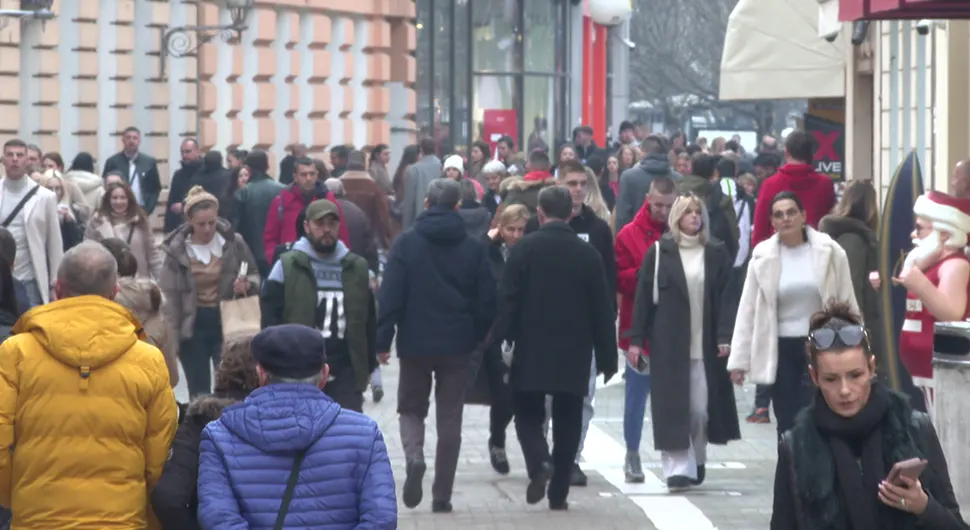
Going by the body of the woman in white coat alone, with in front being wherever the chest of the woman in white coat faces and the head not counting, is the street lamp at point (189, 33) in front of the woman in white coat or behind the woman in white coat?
behind

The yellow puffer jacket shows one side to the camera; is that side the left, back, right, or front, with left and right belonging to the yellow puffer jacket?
back

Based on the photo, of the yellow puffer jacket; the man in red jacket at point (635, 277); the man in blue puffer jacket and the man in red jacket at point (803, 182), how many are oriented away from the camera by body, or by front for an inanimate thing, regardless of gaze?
3

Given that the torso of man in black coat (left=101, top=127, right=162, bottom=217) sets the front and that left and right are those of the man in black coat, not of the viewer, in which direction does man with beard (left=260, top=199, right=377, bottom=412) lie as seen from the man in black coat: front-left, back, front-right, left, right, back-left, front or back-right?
front

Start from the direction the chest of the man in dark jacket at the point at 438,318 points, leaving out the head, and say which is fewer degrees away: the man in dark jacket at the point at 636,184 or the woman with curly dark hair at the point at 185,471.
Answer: the man in dark jacket

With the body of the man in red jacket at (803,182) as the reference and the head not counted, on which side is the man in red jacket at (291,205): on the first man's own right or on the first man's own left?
on the first man's own left

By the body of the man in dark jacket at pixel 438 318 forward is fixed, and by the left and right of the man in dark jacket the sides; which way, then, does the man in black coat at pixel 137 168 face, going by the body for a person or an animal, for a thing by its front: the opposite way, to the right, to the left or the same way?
the opposite way

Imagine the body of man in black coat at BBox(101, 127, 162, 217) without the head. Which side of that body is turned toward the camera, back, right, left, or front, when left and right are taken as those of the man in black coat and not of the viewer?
front

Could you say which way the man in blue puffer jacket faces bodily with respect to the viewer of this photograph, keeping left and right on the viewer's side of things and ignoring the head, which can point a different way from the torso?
facing away from the viewer

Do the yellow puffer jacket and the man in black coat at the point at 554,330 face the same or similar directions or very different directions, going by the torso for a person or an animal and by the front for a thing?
same or similar directions

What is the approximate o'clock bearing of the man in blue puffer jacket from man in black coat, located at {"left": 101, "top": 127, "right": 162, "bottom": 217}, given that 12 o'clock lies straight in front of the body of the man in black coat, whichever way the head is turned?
The man in blue puffer jacket is roughly at 12 o'clock from the man in black coat.

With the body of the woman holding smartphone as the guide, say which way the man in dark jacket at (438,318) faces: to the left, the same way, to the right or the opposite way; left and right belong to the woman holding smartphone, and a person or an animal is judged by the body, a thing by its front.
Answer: the opposite way

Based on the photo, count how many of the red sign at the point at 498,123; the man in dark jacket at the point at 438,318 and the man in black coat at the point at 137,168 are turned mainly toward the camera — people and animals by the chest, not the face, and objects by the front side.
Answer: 2

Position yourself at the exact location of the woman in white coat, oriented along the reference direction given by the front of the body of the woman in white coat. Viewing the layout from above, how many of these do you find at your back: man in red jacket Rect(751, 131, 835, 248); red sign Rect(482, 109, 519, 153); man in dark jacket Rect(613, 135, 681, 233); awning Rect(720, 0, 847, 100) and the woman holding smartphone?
4

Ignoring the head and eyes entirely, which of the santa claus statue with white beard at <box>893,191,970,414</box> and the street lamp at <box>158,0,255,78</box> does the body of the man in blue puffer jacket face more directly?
the street lamp

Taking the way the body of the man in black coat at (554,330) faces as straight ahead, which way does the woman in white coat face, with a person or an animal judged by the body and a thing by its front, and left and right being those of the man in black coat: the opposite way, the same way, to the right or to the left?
the opposite way

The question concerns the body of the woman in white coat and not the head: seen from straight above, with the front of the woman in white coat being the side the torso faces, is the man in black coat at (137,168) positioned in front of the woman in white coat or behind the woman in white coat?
behind

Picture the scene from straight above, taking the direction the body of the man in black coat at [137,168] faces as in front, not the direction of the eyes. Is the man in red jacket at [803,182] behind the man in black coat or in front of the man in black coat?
in front

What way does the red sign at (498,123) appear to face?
toward the camera

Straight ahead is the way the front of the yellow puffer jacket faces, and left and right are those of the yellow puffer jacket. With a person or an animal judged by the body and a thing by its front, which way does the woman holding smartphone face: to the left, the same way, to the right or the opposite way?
the opposite way
